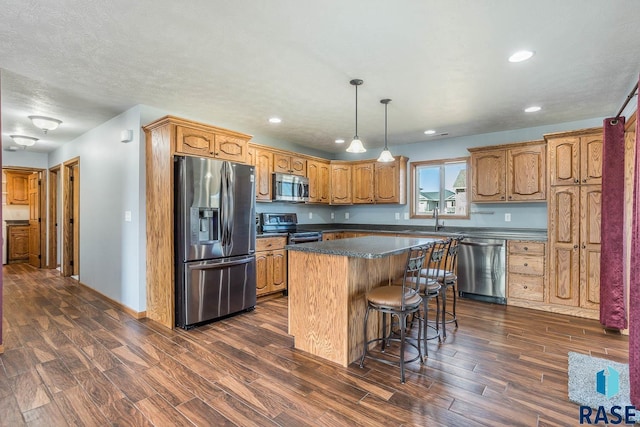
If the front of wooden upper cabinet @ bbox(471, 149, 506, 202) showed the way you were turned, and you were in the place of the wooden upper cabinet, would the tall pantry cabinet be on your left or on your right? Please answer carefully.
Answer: on your left

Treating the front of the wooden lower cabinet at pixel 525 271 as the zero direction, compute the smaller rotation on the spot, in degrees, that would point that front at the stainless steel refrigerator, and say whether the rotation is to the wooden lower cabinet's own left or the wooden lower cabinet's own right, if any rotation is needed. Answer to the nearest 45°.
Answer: approximately 45° to the wooden lower cabinet's own right

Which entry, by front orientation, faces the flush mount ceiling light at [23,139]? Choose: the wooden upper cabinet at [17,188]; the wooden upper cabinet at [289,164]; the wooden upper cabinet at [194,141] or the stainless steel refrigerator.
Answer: the wooden upper cabinet at [17,188]

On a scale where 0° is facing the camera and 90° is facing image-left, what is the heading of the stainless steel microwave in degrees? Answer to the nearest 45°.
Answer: approximately 315°

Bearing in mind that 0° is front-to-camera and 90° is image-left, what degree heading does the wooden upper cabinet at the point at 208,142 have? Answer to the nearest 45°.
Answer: approximately 315°

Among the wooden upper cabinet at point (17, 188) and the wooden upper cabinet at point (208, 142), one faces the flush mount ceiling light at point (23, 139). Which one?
the wooden upper cabinet at point (17, 188)

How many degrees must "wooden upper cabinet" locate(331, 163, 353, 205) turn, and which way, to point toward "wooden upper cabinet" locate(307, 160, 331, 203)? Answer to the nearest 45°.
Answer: approximately 45° to its right

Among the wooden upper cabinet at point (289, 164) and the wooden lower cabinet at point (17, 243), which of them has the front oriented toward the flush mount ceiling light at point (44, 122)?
the wooden lower cabinet

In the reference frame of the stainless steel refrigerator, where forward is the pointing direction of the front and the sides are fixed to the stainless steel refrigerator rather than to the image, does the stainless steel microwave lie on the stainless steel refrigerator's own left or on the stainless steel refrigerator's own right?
on the stainless steel refrigerator's own left
